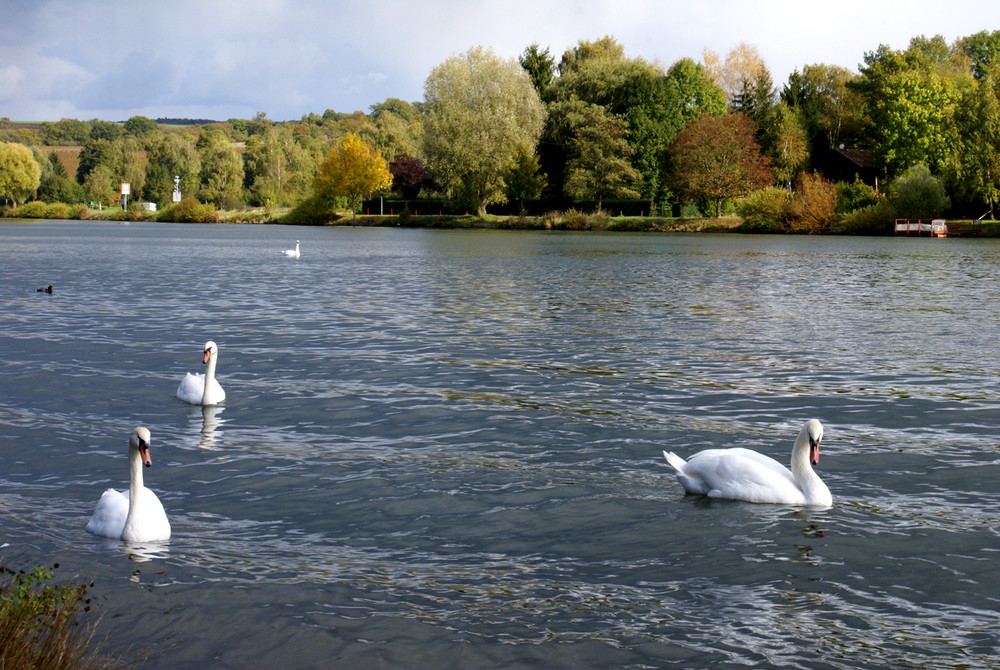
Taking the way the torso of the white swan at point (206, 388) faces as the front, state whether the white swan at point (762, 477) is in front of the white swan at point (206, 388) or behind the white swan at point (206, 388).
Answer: in front

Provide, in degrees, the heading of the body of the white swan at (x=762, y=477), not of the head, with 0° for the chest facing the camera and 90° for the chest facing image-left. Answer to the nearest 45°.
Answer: approximately 270°

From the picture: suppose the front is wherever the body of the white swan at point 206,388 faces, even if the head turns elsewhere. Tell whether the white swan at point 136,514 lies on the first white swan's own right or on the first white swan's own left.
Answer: on the first white swan's own right

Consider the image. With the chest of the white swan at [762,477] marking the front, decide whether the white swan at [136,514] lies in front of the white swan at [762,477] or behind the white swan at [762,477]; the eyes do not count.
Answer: behind

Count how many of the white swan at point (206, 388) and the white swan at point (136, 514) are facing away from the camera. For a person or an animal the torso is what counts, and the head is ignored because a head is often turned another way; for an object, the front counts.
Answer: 0

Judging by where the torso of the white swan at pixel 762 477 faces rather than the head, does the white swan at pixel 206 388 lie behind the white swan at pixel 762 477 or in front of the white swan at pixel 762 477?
behind

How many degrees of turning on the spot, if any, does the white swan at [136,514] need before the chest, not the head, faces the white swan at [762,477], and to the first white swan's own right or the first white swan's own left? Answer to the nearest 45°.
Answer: approximately 45° to the first white swan's own left

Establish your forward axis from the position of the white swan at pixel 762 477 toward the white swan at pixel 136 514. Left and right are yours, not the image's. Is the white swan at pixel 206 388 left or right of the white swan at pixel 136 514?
right

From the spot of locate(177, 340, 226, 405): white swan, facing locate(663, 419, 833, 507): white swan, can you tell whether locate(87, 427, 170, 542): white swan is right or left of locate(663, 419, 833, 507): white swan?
right

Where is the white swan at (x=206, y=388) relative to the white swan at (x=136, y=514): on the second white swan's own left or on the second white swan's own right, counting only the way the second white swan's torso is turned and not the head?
on the second white swan's own left

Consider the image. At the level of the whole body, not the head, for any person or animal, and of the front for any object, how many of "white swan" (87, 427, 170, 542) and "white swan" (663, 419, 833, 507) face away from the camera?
0
